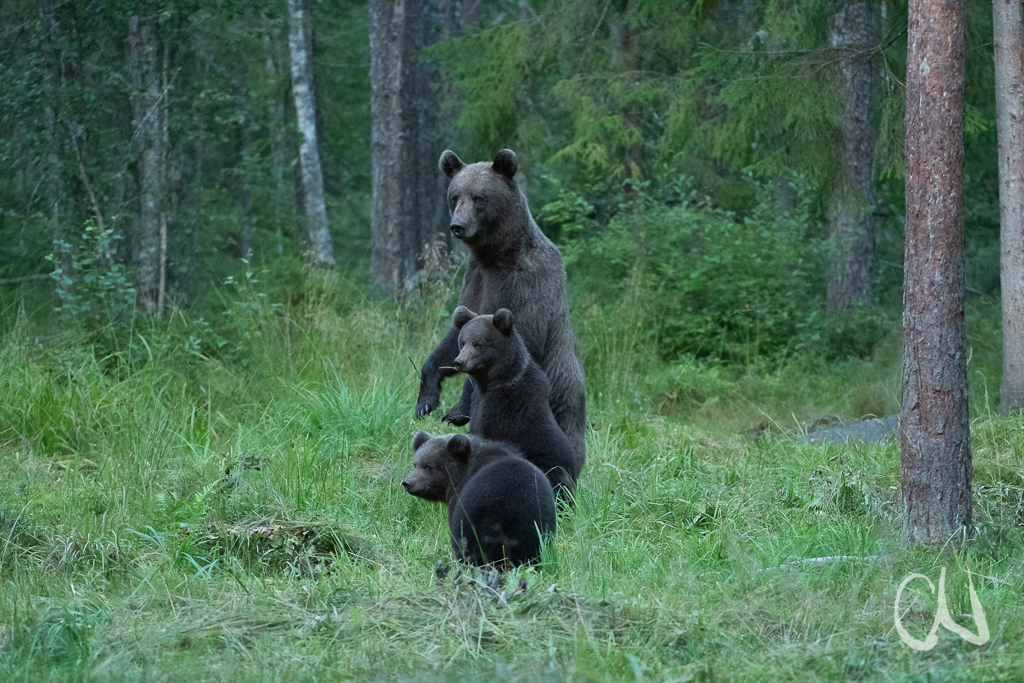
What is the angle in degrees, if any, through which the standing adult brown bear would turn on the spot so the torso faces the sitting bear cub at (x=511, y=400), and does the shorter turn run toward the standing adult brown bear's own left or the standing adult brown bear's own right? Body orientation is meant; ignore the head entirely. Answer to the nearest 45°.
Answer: approximately 45° to the standing adult brown bear's own left

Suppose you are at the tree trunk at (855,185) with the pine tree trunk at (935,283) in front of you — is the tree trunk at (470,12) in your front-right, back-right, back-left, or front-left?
back-right

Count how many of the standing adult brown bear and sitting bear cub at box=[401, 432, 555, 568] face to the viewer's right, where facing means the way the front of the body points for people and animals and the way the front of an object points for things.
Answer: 0

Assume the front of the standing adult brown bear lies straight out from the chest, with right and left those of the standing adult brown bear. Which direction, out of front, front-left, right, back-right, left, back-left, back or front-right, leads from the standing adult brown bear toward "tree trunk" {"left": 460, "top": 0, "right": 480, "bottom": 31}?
back-right

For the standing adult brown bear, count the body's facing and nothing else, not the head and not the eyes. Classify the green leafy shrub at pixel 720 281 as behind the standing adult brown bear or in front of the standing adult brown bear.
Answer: behind

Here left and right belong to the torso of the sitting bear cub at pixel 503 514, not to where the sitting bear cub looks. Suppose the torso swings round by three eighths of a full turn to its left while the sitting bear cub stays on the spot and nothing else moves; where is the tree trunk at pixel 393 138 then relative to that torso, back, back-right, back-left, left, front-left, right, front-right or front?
back

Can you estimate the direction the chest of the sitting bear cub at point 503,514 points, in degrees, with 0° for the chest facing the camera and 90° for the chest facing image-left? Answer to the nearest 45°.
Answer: approximately 135°

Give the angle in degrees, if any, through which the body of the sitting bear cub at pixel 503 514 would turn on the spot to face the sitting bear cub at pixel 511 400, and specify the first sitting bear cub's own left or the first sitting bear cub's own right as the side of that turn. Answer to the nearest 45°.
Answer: approximately 45° to the first sitting bear cub's own right

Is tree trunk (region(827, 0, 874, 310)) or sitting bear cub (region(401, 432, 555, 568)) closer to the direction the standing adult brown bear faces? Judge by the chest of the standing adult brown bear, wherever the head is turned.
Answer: the sitting bear cub

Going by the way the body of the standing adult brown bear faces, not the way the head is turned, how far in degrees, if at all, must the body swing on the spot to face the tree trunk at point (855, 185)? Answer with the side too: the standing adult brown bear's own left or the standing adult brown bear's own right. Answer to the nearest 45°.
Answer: approximately 180°

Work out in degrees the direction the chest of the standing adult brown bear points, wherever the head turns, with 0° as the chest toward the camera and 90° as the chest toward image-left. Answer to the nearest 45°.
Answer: approximately 45°

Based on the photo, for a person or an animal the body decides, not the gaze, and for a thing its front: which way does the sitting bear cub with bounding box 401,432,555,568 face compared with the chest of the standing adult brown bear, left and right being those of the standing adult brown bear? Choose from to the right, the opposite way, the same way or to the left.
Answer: to the right
